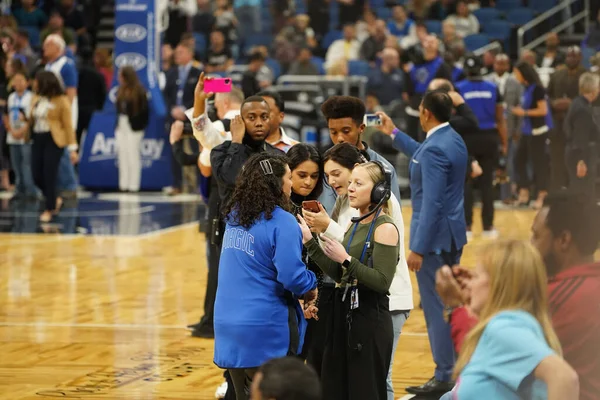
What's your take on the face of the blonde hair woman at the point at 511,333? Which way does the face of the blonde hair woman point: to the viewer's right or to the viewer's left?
to the viewer's left

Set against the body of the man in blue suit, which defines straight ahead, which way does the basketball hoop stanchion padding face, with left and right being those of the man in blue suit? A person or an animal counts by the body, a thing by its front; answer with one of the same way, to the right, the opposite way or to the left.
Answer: to the left

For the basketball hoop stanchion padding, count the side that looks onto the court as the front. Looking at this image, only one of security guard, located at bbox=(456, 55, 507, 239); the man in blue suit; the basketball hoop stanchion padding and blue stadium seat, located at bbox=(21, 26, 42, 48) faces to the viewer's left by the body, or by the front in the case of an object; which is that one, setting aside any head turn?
the man in blue suit

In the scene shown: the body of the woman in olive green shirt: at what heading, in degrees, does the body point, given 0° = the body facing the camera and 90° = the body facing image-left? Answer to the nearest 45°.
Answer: approximately 45°

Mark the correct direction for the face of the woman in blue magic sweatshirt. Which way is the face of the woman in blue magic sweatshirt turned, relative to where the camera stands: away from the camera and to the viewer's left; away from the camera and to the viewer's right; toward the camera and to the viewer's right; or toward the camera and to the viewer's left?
away from the camera and to the viewer's right

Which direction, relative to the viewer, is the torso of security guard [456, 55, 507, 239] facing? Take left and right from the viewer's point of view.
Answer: facing away from the viewer

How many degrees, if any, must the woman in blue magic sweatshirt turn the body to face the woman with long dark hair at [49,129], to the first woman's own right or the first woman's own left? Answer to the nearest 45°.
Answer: approximately 45° to the first woman's own left

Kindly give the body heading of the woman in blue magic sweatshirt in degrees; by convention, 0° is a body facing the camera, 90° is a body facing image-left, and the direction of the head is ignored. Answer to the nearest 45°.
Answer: approximately 225°

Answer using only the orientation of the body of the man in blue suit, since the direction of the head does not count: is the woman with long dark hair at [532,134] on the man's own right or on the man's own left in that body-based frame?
on the man's own right

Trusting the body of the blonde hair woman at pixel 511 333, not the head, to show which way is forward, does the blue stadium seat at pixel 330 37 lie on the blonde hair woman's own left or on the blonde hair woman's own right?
on the blonde hair woman's own right

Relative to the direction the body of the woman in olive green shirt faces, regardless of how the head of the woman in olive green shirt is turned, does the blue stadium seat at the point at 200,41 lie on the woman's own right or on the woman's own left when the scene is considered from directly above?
on the woman's own right

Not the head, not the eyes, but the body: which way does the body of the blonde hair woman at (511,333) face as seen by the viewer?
to the viewer's left

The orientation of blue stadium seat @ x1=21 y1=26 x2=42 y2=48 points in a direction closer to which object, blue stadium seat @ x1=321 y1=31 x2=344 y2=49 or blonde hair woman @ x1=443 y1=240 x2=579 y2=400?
the blonde hair woman
